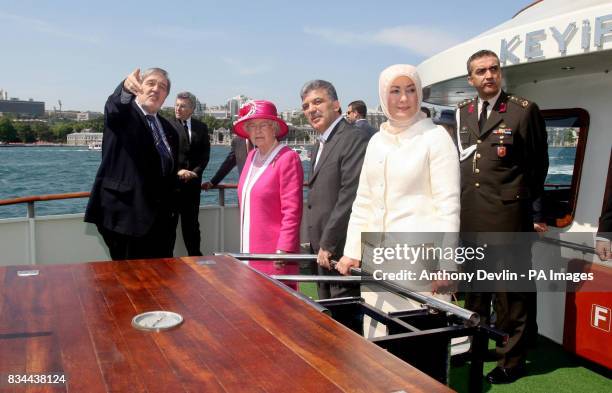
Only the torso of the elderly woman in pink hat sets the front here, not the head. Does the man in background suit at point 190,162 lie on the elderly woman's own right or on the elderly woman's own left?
on the elderly woman's own right

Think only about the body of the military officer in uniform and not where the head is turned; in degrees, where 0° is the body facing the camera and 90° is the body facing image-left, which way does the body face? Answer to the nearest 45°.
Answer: approximately 45°

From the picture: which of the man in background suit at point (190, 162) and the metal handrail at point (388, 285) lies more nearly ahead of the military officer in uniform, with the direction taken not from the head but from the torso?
the metal handrail

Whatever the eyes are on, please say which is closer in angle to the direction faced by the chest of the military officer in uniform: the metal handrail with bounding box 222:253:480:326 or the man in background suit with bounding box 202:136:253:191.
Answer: the metal handrail

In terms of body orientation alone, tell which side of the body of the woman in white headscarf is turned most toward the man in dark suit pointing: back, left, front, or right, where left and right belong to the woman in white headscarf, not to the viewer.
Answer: right

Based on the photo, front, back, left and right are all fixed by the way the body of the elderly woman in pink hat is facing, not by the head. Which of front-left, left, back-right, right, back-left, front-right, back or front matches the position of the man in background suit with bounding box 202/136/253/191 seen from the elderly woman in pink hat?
back-right

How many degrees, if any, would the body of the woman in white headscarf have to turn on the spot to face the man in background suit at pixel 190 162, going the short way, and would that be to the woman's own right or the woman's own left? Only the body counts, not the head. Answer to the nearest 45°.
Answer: approximately 90° to the woman's own right

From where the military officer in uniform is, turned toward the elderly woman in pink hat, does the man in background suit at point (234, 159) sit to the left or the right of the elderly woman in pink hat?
right
